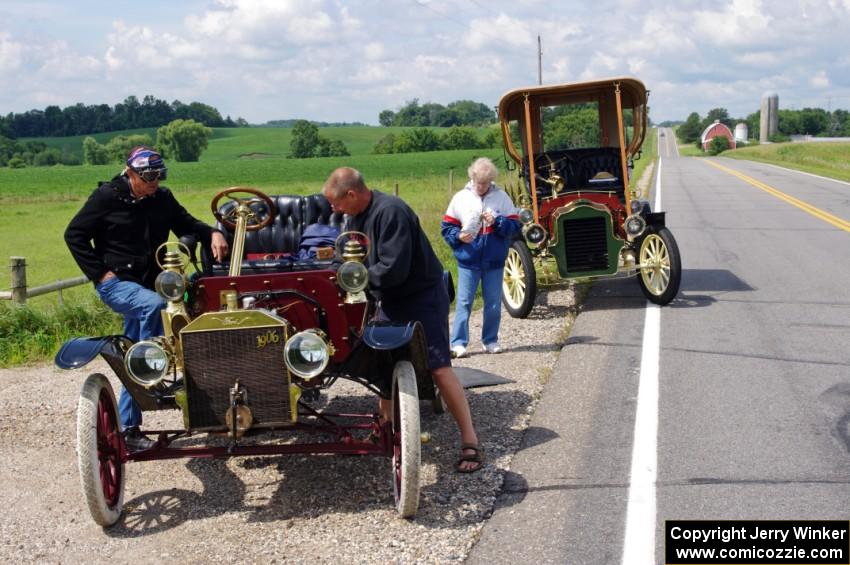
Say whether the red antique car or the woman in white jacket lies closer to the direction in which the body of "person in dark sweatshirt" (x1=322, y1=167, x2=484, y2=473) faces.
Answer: the red antique car

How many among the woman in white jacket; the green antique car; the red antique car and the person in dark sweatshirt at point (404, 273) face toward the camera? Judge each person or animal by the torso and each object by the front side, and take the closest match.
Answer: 3

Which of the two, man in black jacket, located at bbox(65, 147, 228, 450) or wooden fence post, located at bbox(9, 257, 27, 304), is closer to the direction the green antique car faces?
the man in black jacket

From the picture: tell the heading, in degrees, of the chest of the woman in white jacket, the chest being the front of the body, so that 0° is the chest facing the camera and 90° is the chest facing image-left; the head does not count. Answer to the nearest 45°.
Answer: approximately 0°

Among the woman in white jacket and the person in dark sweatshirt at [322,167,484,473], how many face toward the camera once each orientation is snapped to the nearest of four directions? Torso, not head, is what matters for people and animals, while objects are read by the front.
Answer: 1

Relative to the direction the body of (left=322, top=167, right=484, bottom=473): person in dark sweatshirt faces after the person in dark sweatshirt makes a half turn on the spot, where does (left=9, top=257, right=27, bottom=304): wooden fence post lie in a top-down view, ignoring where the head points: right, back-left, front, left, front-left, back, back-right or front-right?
back-left

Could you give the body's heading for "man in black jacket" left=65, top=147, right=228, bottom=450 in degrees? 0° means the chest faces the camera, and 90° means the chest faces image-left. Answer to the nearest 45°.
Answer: approximately 315°

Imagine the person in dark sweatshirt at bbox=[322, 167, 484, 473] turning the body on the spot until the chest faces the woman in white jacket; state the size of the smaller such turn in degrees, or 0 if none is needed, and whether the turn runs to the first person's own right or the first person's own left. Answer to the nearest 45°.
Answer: approximately 90° to the first person's own right

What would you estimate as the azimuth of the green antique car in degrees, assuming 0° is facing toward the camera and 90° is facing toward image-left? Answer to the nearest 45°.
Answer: approximately 0°

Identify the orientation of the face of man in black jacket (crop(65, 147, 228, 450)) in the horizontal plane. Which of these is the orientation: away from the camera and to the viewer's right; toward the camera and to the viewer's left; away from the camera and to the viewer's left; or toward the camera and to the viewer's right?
toward the camera and to the viewer's right

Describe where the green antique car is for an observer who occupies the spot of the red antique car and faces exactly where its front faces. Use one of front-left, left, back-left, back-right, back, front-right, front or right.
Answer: back-left

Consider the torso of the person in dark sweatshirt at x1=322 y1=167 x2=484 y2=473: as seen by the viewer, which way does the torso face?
to the viewer's left

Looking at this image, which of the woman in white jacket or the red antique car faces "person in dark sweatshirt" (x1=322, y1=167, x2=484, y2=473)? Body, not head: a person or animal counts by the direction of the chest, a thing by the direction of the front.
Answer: the woman in white jacket

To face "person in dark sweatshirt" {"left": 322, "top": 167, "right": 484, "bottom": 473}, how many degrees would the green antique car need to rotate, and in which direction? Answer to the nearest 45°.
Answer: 0° — it already faces them

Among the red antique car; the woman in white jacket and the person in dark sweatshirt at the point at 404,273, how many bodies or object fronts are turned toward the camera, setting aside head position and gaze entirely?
2
